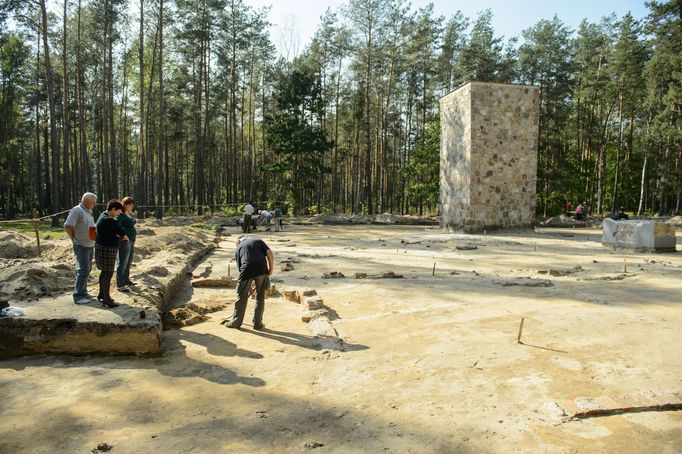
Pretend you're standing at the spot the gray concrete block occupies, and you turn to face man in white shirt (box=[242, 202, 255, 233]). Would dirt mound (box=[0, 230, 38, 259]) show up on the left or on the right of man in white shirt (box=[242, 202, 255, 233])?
left

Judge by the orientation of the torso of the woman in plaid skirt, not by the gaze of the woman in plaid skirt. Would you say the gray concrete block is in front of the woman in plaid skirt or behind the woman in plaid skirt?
in front

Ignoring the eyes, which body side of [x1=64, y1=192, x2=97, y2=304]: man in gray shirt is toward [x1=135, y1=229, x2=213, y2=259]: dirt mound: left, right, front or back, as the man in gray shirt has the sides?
left

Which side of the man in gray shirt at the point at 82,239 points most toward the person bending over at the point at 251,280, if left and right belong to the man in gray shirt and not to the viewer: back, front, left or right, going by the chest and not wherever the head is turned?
front

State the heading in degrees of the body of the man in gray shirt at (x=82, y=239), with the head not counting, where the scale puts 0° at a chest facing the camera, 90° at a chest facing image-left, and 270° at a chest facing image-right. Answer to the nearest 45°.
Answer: approximately 270°

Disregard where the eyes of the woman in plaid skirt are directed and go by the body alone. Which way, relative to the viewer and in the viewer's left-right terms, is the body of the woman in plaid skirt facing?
facing to the right of the viewer
